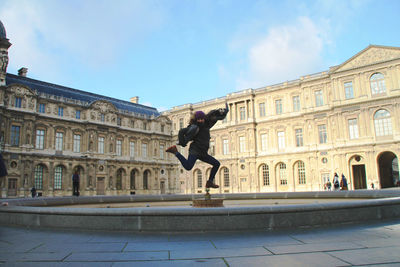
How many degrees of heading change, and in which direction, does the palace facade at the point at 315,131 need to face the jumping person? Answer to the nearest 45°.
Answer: approximately 45° to its left

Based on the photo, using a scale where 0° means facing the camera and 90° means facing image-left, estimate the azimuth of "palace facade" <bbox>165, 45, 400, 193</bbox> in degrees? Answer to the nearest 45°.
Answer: approximately 45°

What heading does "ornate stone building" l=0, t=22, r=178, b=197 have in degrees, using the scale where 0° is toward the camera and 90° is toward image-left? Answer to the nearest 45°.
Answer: approximately 315°

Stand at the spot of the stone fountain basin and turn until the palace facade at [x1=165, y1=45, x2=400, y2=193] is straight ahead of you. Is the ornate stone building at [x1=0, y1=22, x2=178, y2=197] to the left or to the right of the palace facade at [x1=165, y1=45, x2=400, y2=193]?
left

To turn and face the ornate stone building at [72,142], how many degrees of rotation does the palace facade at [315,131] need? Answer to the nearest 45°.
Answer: approximately 45° to its right
